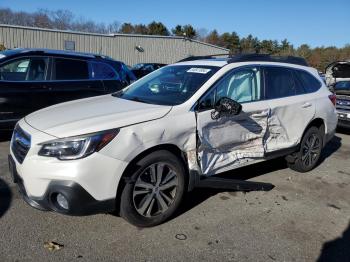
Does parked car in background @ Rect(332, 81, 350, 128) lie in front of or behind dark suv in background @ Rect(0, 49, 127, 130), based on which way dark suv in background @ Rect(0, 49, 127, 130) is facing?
behind

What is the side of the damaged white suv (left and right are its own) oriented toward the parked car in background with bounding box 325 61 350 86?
back

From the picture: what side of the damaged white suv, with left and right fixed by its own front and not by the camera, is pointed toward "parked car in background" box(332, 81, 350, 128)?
back

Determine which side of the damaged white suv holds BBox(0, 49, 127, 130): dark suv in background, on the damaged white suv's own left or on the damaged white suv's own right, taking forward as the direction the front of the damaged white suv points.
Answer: on the damaged white suv's own right

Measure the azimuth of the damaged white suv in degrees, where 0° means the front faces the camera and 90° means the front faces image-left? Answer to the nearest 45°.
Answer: approximately 45°

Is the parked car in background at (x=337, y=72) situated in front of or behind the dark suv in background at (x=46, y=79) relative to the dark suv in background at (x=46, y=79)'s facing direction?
behind

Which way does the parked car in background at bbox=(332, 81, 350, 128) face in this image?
toward the camera

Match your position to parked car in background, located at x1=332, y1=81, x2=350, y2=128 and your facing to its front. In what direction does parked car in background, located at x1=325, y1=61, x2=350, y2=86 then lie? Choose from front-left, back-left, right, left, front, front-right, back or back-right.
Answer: back

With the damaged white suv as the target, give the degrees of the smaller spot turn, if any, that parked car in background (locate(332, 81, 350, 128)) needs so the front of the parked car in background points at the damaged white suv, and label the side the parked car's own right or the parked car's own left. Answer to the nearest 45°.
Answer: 0° — it already faces it

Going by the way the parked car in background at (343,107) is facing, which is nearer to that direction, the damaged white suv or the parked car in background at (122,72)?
the damaged white suv

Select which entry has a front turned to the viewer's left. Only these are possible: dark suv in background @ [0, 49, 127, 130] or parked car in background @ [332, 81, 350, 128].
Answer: the dark suv in background
